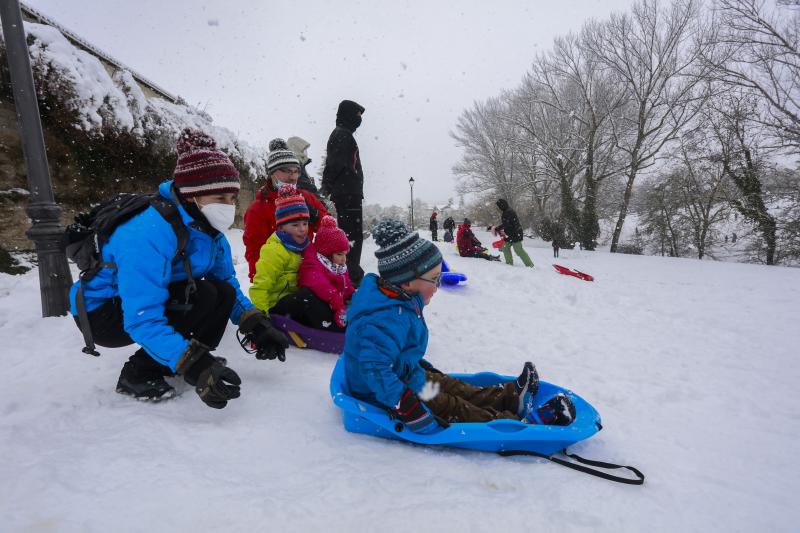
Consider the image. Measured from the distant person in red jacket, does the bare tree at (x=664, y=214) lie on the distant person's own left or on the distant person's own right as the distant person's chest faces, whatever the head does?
on the distant person's own left

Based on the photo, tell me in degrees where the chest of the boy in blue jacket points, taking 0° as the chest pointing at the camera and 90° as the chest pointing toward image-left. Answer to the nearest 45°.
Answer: approximately 270°

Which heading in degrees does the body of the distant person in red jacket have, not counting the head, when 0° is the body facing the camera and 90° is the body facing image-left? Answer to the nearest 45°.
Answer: approximately 270°

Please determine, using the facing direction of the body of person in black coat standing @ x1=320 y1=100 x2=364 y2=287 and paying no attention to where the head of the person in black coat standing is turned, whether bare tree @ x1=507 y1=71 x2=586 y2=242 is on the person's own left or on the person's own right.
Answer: on the person's own left

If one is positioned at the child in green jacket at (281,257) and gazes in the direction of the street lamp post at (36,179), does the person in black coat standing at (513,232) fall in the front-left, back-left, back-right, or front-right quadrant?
back-right

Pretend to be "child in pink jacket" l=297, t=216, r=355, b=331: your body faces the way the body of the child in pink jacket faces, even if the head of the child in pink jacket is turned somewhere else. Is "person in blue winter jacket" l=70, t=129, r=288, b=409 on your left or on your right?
on your right

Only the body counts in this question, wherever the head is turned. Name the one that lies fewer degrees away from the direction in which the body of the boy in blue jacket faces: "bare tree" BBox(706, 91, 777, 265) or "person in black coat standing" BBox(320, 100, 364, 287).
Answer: the bare tree

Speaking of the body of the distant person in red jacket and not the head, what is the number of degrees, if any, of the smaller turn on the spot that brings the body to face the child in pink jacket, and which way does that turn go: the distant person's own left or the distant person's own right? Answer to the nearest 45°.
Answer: approximately 90° to the distant person's own right

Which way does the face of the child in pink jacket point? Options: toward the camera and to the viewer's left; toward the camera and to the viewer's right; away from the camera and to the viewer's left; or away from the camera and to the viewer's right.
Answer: toward the camera and to the viewer's right
